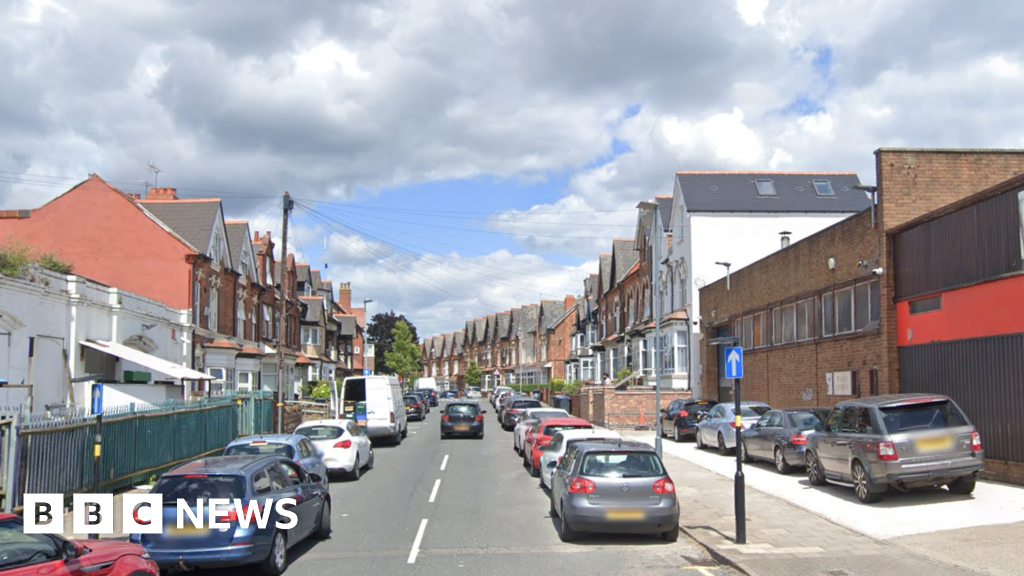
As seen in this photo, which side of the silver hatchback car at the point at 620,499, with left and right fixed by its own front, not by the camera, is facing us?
back

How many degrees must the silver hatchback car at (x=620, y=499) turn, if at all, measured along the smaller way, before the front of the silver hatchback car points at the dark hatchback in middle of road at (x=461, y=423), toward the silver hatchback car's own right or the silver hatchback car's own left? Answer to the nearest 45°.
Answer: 0° — it already faces it

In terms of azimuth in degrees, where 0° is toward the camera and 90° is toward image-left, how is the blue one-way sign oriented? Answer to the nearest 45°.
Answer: approximately 0°

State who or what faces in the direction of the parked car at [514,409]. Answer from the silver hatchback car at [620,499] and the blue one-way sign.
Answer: the silver hatchback car

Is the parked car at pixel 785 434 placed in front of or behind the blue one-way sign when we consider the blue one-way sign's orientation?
behind

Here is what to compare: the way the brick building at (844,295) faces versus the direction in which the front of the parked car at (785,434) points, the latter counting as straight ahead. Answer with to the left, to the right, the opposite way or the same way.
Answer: to the left

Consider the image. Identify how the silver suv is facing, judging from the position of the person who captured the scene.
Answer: facing away from the viewer and to the left of the viewer
